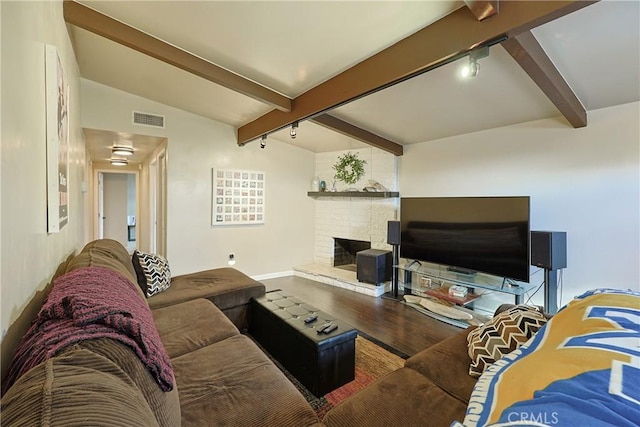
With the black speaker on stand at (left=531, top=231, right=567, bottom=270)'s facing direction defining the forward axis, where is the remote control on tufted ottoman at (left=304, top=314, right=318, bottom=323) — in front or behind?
in front

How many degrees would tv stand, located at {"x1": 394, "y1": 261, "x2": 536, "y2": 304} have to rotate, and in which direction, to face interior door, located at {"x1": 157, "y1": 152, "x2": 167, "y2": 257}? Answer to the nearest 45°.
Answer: approximately 45° to its right

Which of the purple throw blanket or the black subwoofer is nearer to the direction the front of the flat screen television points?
the purple throw blanket

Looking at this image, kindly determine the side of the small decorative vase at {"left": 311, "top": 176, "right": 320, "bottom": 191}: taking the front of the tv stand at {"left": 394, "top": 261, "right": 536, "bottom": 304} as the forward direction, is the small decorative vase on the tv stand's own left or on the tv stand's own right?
on the tv stand's own right

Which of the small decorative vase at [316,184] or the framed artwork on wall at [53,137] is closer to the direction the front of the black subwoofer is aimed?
the framed artwork on wall

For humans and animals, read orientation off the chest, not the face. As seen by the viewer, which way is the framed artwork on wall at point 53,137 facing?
to the viewer's right

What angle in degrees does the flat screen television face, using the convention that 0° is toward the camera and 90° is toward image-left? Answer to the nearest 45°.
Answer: approximately 45°

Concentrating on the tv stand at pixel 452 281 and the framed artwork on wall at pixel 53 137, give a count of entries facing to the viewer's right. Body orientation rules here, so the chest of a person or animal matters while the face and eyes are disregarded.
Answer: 1

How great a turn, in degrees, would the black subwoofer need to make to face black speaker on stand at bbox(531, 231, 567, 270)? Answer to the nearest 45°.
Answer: approximately 90° to its left
